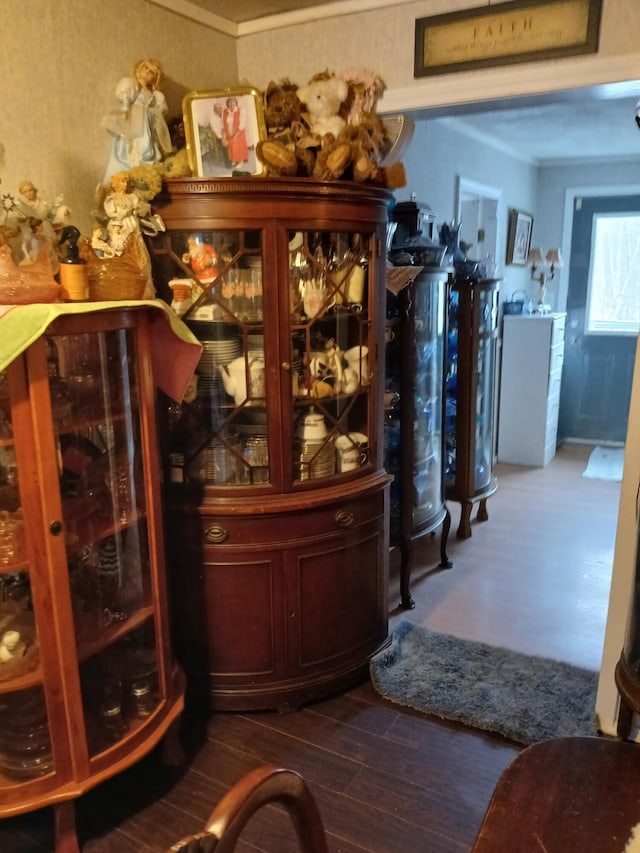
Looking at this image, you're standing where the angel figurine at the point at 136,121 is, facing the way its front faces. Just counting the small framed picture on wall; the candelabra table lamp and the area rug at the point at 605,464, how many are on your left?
3

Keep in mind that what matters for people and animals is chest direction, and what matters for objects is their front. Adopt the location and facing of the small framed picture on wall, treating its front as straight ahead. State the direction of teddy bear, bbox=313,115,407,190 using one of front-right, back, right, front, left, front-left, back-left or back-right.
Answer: front-right

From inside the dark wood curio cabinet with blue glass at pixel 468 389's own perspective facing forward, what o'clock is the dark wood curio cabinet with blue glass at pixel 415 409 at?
the dark wood curio cabinet with blue glass at pixel 415 409 is roughly at 2 o'clock from the dark wood curio cabinet with blue glass at pixel 468 389.

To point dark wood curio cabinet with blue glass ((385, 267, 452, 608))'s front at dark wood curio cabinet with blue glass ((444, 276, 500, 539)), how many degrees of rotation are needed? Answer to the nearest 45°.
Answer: approximately 90° to its left

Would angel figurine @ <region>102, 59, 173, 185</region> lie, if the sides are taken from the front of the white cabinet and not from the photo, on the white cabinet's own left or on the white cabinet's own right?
on the white cabinet's own right

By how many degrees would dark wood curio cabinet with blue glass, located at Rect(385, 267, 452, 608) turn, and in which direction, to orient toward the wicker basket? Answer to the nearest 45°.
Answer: approximately 90° to its right
